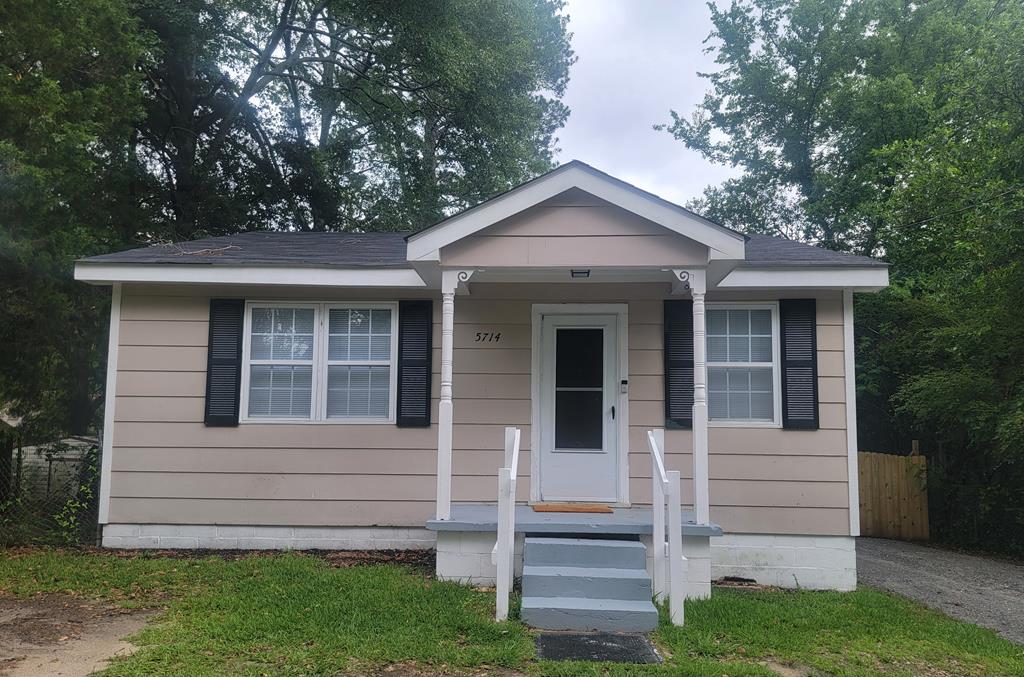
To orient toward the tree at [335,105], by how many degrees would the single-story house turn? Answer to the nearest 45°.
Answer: approximately 180°

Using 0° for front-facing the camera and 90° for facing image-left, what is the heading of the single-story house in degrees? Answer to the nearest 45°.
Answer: approximately 0°

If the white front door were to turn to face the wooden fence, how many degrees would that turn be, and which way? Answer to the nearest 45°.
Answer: approximately 135° to its left

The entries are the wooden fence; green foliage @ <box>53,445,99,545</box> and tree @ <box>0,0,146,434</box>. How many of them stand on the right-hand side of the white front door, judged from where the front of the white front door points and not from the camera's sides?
2

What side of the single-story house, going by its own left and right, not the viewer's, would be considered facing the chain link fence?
right

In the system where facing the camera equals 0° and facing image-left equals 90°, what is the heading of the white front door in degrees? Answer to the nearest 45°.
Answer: approximately 0°

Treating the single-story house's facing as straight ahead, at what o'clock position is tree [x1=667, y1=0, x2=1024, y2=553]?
The tree is roughly at 8 o'clock from the single-story house.

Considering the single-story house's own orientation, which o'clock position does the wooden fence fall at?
The wooden fence is roughly at 8 o'clock from the single-story house.

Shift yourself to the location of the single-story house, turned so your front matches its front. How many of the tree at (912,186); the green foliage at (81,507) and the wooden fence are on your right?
1

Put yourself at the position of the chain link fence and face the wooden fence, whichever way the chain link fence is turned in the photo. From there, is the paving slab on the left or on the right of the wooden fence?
right
